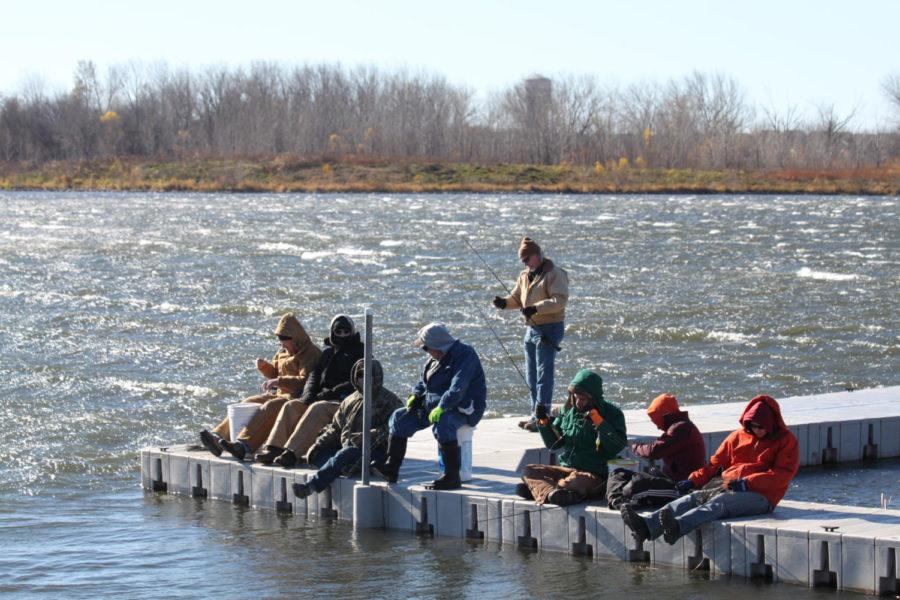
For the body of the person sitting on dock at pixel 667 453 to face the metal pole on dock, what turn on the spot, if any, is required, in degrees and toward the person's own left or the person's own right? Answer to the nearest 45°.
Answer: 0° — they already face it

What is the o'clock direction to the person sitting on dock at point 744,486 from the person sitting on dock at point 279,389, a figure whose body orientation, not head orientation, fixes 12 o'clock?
the person sitting on dock at point 744,486 is roughly at 9 o'clock from the person sitting on dock at point 279,389.

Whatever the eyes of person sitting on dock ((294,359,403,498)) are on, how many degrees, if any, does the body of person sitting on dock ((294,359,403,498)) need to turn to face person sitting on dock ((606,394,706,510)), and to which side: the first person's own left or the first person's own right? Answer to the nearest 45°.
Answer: approximately 90° to the first person's own left

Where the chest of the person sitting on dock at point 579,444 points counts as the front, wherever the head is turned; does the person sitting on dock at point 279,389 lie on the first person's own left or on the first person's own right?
on the first person's own right

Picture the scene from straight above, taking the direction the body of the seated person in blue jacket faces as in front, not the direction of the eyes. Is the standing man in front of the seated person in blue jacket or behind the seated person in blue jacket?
behind

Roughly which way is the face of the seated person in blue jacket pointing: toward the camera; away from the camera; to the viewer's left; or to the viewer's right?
to the viewer's left

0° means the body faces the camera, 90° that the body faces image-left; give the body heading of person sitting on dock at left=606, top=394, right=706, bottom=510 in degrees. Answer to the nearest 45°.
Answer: approximately 90°

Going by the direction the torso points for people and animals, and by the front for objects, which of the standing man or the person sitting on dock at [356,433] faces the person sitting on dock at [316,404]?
the standing man

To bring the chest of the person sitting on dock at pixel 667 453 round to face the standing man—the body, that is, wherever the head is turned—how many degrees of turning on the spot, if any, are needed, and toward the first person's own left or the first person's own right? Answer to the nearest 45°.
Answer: approximately 90° to the first person's own right

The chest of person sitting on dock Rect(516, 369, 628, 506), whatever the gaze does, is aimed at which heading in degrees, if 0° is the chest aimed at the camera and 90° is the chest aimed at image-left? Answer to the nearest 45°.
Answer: approximately 45°

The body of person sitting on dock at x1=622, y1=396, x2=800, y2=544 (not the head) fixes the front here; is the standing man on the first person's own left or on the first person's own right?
on the first person's own right
